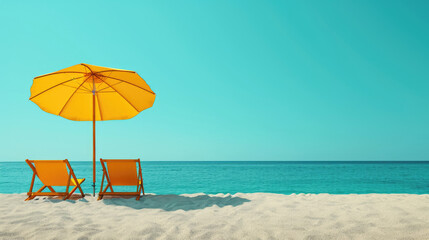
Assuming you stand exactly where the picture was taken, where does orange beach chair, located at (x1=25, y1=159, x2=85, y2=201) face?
facing away from the viewer and to the right of the viewer
